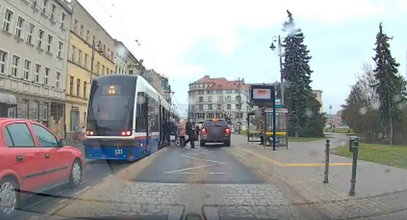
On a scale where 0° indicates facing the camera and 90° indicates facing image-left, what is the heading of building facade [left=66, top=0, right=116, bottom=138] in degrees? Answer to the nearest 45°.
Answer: approximately 315°

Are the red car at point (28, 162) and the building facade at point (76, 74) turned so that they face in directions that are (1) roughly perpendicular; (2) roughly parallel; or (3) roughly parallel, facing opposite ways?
roughly perpendicular

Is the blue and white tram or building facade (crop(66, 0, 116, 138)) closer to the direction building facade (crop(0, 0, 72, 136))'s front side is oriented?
the blue and white tram

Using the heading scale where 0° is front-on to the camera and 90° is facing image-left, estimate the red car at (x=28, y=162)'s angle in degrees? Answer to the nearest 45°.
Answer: approximately 225°

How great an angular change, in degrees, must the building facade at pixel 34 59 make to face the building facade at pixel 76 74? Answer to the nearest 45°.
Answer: approximately 90° to its left

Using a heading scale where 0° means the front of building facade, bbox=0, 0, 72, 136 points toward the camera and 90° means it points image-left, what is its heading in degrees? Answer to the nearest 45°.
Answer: approximately 315°

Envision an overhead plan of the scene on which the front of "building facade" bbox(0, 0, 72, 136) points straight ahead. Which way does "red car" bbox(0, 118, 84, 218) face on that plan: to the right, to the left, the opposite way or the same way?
to the left

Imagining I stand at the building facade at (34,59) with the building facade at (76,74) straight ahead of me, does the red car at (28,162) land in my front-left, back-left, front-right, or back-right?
back-right
